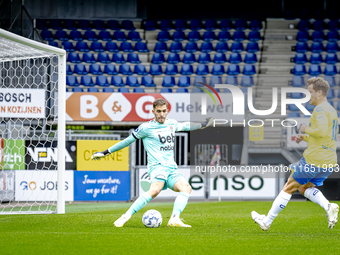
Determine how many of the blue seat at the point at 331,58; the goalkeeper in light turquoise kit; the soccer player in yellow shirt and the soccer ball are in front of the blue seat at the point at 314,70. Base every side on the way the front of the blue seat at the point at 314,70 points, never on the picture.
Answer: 3

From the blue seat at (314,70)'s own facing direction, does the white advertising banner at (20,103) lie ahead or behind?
ahead

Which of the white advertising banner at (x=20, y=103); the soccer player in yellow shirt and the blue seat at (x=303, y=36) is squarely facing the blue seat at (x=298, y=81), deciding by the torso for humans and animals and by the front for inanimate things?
the blue seat at (x=303, y=36)

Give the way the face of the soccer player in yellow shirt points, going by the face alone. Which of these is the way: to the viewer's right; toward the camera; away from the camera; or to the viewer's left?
to the viewer's left

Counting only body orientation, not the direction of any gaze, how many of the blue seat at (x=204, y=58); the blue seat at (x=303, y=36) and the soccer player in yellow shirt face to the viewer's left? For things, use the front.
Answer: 1

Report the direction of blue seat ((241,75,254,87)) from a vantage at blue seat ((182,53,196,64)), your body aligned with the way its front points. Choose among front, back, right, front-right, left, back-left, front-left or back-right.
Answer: front-left

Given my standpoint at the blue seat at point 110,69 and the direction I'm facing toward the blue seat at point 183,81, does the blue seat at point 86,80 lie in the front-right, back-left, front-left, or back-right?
back-right

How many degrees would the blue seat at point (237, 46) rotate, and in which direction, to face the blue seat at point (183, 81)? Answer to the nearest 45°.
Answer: approximately 45° to its right

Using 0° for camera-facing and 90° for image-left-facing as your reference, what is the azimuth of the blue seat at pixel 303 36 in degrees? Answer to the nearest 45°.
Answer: approximately 0°

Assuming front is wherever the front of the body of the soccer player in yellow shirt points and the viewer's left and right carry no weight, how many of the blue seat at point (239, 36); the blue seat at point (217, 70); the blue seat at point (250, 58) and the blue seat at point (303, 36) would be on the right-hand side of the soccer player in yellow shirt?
4

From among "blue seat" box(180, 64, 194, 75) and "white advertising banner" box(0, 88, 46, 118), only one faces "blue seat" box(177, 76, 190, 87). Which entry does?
"blue seat" box(180, 64, 194, 75)

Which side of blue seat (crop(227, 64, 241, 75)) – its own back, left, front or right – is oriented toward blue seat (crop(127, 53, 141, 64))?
right
